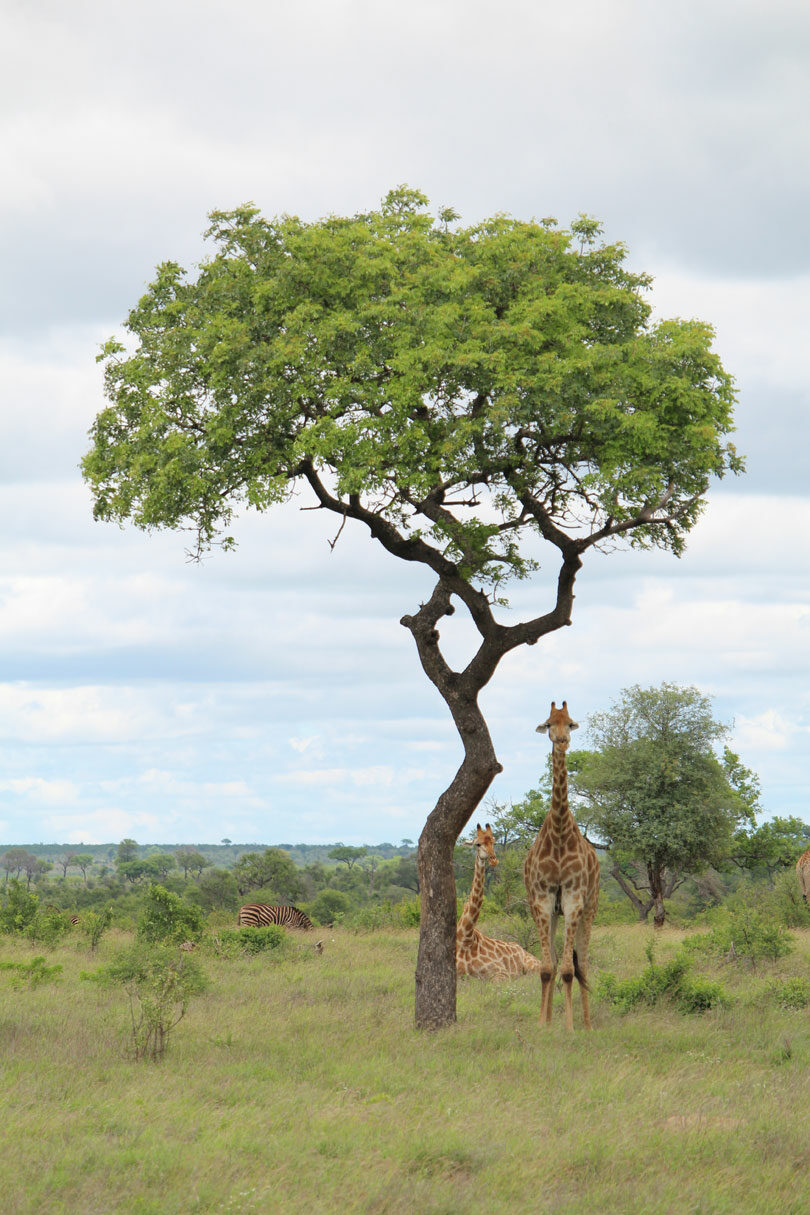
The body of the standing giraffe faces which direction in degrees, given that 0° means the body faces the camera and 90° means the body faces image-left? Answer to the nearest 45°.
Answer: approximately 0°

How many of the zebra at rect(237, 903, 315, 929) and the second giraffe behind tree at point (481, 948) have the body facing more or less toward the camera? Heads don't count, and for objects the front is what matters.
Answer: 0

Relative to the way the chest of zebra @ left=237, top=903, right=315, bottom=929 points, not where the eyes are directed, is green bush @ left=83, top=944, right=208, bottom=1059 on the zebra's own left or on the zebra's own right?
on the zebra's own right

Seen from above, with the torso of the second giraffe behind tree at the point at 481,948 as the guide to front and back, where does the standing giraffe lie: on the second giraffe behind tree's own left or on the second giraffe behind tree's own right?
on the second giraffe behind tree's own left

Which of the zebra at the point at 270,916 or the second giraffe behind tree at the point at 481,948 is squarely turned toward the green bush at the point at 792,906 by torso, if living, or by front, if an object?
the zebra

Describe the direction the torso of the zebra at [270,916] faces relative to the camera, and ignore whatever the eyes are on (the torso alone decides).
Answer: to the viewer's right

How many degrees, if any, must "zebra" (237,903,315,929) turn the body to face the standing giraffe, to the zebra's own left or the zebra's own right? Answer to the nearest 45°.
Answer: approximately 90° to the zebra's own right

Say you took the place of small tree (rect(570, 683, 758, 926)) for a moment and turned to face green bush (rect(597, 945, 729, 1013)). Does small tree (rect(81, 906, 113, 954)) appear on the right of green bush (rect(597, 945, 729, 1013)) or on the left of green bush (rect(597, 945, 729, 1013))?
right

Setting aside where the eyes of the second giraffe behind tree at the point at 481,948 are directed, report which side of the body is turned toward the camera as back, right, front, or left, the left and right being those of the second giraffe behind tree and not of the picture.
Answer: left
